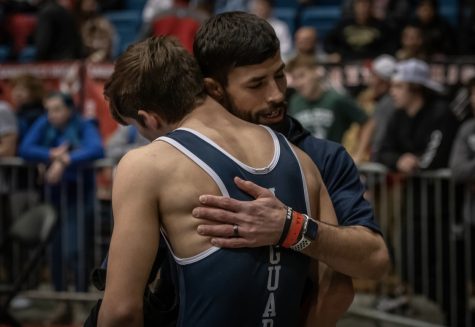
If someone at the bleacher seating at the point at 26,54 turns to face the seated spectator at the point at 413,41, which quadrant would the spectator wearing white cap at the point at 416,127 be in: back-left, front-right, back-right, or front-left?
front-right

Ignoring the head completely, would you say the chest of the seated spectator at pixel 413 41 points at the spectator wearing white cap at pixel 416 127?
yes

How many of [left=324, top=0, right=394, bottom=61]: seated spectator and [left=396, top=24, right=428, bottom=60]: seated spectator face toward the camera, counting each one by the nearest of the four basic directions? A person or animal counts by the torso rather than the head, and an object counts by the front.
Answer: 2

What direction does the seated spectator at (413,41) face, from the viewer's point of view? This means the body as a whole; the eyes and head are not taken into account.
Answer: toward the camera

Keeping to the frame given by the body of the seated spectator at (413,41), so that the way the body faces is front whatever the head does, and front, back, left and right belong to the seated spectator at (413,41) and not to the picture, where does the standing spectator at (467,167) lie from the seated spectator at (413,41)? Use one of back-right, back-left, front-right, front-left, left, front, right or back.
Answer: front

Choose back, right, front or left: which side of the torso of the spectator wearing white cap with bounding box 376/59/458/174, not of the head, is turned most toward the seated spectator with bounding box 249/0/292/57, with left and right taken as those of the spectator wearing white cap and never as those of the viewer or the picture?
right

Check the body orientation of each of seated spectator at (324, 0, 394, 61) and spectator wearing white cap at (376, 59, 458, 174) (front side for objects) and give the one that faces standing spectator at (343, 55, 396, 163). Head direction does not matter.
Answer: seated spectator at (324, 0, 394, 61)

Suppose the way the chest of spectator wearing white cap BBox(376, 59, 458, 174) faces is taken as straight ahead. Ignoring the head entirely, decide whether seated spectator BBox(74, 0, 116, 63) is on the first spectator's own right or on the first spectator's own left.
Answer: on the first spectator's own right

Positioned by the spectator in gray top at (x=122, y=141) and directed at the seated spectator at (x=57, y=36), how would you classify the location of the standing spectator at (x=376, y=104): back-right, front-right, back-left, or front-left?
back-right

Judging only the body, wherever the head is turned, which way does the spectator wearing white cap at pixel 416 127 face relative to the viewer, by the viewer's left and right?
facing the viewer and to the left of the viewer

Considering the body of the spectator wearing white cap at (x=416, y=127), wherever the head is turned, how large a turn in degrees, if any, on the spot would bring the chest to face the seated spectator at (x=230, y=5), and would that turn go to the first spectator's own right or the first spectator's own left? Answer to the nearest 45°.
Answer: approximately 90° to the first spectator's own right
